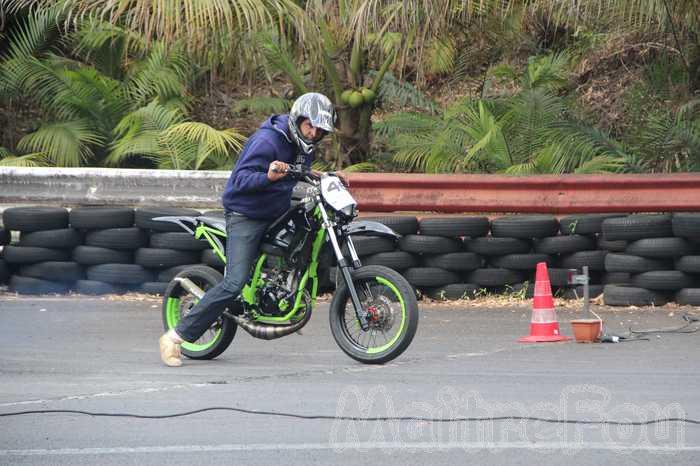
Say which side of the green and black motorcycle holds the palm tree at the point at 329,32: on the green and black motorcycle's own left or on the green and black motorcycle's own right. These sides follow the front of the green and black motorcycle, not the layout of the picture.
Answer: on the green and black motorcycle's own left

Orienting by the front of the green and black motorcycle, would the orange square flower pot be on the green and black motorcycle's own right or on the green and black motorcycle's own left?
on the green and black motorcycle's own left

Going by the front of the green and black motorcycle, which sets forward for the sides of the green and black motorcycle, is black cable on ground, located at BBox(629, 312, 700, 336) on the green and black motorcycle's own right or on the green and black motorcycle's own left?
on the green and black motorcycle's own left

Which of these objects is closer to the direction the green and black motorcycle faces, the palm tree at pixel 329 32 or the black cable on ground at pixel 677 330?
the black cable on ground

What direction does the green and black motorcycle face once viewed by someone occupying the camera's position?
facing the viewer and to the right of the viewer

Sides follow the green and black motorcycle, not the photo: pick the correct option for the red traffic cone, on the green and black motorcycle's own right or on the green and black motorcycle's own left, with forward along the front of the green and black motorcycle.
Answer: on the green and black motorcycle's own left

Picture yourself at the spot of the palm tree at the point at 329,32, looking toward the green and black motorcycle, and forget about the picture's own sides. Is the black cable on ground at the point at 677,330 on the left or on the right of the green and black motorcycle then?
left

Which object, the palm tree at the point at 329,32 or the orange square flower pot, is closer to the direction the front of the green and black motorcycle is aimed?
the orange square flower pot

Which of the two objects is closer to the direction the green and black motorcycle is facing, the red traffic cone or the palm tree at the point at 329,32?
the red traffic cone
